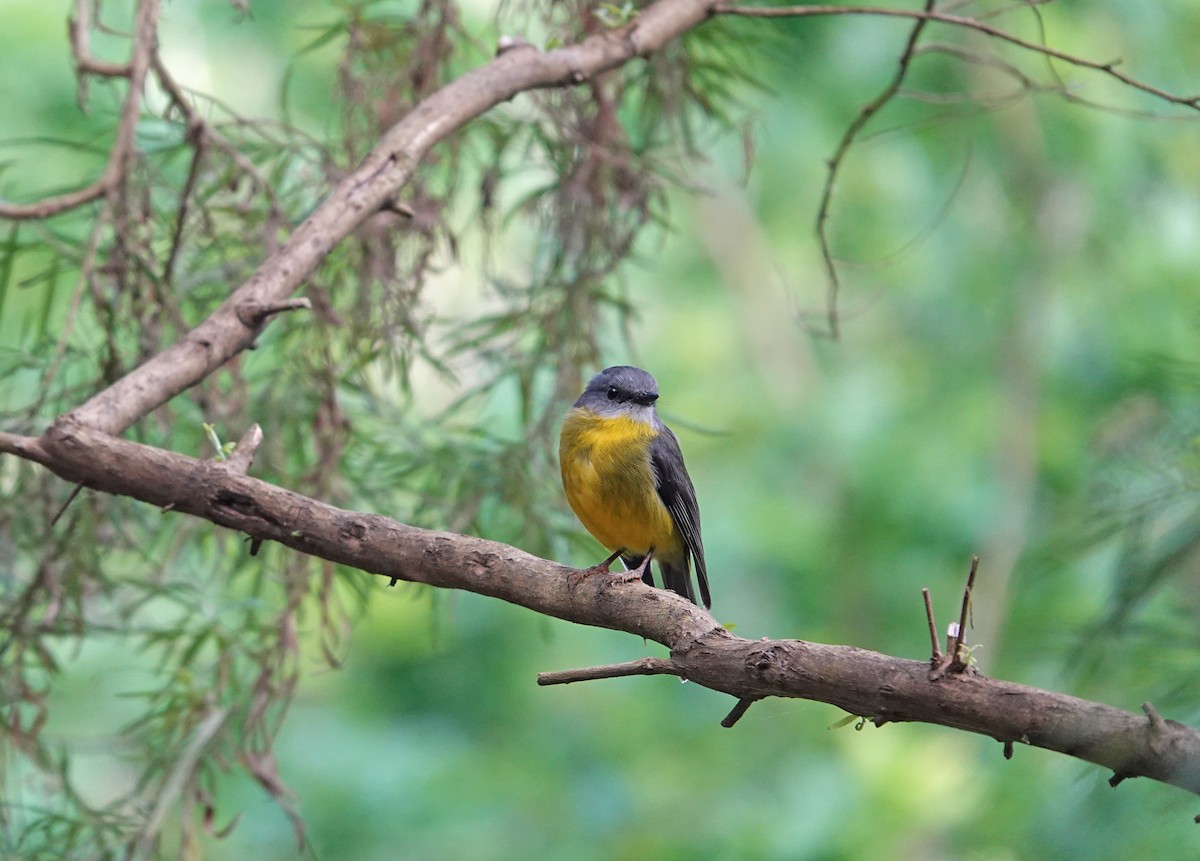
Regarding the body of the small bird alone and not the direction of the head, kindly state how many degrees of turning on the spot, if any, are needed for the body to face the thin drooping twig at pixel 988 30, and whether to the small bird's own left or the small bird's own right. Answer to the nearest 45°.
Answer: approximately 90° to the small bird's own left

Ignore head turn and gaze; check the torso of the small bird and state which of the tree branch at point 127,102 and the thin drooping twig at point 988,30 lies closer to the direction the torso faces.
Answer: the tree branch

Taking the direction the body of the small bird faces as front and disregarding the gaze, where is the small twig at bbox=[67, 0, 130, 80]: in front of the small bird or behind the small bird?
in front

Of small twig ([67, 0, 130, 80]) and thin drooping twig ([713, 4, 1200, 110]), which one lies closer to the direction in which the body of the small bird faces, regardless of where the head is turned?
the small twig

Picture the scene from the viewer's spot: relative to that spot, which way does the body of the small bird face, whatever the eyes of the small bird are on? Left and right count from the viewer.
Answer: facing the viewer and to the left of the viewer
